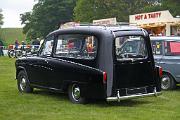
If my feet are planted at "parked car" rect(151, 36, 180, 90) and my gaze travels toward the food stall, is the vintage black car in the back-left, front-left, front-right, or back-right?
back-left

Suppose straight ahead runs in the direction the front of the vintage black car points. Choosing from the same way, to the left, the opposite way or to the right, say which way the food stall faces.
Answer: to the left

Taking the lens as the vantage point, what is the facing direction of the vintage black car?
facing away from the viewer and to the left of the viewer

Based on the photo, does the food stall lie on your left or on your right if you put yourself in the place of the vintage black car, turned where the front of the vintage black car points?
on your right

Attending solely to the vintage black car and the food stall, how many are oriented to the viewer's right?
0

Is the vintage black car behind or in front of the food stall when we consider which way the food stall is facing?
in front

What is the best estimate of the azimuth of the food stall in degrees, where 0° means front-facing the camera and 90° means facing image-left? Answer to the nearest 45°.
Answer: approximately 45°

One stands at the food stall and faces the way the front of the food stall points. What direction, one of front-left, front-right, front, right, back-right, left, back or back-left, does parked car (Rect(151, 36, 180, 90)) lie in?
front-left

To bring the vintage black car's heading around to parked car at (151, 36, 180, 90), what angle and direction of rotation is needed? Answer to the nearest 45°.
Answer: approximately 90° to its right
